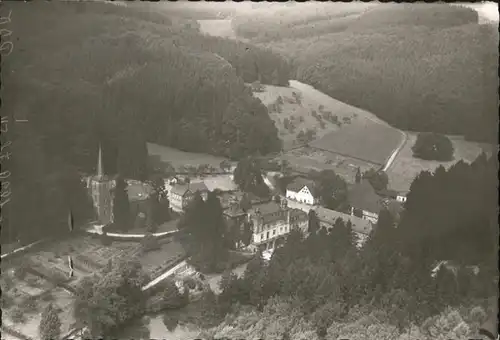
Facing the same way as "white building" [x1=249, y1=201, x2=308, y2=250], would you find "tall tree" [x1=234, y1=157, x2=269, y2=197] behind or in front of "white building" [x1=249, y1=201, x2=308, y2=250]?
behind

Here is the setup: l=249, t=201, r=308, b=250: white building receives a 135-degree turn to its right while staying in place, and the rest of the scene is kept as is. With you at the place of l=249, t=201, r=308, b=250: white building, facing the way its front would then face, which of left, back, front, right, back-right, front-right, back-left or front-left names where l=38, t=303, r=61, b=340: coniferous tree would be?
front-left

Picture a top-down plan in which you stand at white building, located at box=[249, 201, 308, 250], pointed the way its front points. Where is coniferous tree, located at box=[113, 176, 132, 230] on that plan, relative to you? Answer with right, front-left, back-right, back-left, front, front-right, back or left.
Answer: back-right

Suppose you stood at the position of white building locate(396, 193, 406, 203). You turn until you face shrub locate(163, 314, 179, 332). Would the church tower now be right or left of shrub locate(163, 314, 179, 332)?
right

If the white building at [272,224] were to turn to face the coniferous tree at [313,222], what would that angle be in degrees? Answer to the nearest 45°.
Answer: approximately 45° to its left

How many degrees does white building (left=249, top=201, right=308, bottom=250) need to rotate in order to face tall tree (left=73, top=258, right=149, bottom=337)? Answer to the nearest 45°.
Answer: approximately 90° to its right

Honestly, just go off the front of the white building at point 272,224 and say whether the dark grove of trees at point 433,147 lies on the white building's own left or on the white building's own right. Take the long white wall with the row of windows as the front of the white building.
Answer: on the white building's own left

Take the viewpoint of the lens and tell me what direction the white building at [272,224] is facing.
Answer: facing the viewer and to the right of the viewer

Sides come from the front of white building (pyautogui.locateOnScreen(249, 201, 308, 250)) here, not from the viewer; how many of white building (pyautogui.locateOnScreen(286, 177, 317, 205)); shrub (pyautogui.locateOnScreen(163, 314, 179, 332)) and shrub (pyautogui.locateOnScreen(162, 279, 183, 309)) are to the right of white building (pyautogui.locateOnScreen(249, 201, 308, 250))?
2

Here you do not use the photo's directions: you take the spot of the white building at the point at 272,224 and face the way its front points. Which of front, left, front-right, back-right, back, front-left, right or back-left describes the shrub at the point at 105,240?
back-right
